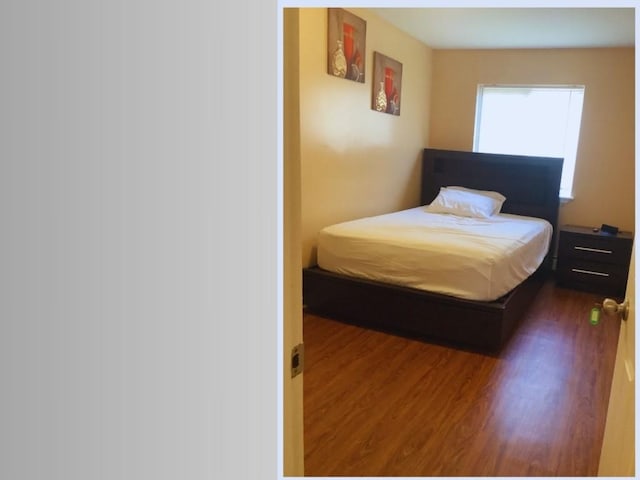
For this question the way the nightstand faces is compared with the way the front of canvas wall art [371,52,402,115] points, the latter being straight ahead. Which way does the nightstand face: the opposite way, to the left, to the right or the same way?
to the right

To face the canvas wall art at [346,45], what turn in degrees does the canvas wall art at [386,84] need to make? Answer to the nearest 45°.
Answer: approximately 90° to its right

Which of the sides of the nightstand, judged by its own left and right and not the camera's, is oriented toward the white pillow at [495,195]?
right

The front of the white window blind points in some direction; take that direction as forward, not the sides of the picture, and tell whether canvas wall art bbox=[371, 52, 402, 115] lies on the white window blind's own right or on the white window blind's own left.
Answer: on the white window blind's own right

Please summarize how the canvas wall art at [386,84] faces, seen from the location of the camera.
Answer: facing the viewer and to the right of the viewer

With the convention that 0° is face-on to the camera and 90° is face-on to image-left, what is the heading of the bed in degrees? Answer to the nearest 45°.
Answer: approximately 45°

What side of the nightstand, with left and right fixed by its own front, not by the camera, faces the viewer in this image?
front

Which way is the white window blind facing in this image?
toward the camera

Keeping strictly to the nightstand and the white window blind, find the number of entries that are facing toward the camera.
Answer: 2

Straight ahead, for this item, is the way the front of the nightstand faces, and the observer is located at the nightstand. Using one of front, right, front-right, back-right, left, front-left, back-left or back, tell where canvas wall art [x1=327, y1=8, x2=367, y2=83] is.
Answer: front-right

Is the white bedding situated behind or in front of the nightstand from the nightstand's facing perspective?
in front

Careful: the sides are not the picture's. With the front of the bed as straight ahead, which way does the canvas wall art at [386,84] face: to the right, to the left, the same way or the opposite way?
to the left

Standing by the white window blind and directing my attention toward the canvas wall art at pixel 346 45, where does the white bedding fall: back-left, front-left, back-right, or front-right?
front-left

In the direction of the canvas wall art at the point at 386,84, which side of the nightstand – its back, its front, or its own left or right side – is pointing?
right
